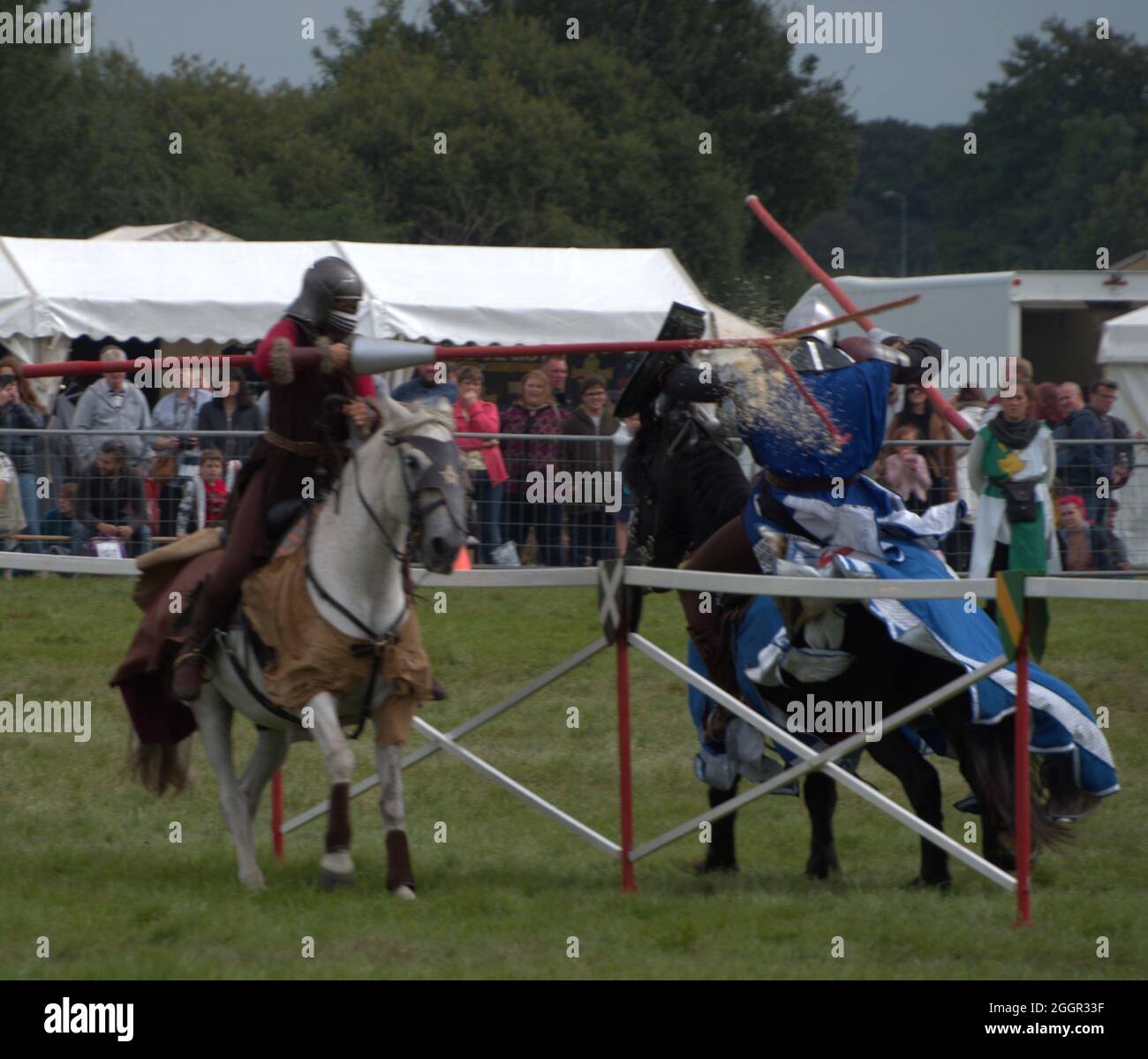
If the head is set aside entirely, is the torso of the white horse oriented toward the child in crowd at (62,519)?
no

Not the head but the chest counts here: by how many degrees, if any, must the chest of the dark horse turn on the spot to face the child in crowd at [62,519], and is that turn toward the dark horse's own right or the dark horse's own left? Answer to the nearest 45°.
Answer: approximately 45° to the dark horse's own right

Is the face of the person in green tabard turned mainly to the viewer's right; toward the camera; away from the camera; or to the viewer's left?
toward the camera

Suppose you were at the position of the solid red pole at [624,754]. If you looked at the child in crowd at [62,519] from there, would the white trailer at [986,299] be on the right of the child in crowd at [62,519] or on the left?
right

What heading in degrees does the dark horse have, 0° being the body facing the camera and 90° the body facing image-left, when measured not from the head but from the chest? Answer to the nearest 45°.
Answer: approximately 90°

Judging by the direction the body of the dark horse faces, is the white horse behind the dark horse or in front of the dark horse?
in front

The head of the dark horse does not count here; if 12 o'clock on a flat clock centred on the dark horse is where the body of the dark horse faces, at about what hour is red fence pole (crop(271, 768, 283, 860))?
The red fence pole is roughly at 12 o'clock from the dark horse.

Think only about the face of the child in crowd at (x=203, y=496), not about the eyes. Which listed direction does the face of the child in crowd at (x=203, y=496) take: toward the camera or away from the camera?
toward the camera

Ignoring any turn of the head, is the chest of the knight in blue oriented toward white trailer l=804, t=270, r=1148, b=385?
no

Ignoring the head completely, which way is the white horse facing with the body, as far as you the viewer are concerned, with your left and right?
facing the viewer and to the right of the viewer

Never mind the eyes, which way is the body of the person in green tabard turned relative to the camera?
toward the camera

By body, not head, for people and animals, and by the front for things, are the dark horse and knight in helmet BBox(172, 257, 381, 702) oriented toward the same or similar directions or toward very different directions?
very different directions

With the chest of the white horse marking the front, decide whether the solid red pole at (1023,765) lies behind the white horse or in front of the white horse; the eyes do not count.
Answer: in front

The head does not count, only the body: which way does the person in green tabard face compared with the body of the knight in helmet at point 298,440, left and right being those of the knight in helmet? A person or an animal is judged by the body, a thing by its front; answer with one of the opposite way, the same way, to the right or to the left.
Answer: to the right

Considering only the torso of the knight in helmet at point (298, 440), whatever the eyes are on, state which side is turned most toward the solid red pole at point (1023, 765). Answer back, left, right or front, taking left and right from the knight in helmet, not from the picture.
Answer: front
